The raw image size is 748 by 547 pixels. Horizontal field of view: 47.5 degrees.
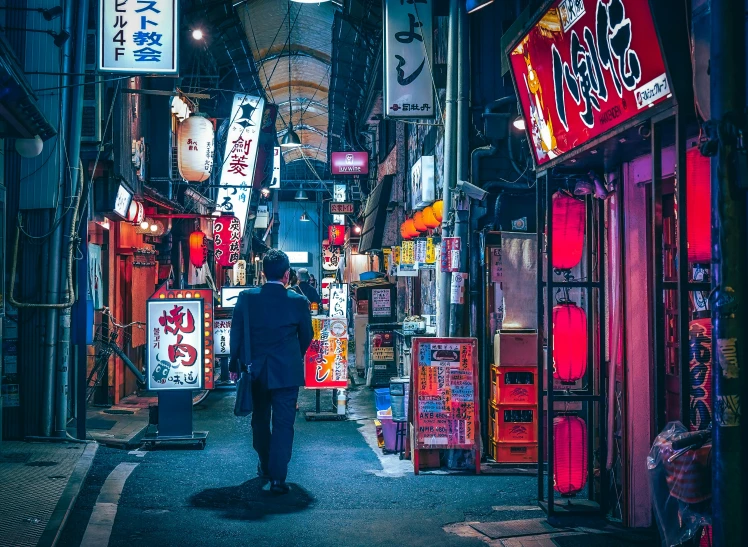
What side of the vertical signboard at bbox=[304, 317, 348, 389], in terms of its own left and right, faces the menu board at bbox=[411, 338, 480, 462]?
front

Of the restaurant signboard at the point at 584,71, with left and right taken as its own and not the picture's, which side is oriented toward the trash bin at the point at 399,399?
right

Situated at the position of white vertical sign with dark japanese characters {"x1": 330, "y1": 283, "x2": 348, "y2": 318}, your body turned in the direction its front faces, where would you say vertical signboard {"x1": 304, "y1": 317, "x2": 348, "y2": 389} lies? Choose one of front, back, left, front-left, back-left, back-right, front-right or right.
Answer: front

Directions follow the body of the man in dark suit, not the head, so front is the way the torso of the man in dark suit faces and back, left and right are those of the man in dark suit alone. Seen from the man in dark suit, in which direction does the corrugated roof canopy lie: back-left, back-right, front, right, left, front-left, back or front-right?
front

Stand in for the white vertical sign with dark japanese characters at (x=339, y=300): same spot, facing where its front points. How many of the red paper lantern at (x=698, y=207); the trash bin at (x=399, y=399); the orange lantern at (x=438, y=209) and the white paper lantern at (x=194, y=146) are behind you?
0

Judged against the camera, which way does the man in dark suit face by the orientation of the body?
away from the camera

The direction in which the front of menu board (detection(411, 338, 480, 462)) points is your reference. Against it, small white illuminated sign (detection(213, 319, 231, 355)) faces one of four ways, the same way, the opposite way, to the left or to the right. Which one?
the same way

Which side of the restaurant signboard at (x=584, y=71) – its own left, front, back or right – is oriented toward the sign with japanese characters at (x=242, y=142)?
right

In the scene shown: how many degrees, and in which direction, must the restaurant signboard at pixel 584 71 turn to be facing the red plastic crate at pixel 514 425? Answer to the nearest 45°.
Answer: approximately 135° to its right

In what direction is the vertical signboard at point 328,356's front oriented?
toward the camera

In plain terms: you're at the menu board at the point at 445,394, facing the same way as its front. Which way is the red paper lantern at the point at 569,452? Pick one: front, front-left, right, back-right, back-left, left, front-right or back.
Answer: front-left

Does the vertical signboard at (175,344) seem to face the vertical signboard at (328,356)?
no

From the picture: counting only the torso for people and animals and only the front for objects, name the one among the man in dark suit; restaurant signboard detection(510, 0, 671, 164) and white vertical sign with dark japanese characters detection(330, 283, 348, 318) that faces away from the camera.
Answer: the man in dark suit

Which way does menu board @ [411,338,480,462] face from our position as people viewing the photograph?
facing the viewer

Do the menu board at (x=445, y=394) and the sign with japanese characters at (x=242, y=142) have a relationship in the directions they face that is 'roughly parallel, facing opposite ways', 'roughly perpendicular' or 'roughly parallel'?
roughly parallel

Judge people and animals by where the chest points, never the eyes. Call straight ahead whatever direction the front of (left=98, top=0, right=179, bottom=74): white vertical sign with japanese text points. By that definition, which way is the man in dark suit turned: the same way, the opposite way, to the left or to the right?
the opposite way

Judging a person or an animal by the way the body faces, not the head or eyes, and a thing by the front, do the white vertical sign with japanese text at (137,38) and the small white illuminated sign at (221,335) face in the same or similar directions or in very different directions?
same or similar directions

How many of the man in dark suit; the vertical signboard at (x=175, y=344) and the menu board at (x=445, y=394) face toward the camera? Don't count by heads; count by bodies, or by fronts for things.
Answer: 2

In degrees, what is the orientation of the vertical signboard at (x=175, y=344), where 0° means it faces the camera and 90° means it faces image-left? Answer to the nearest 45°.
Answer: approximately 0°
